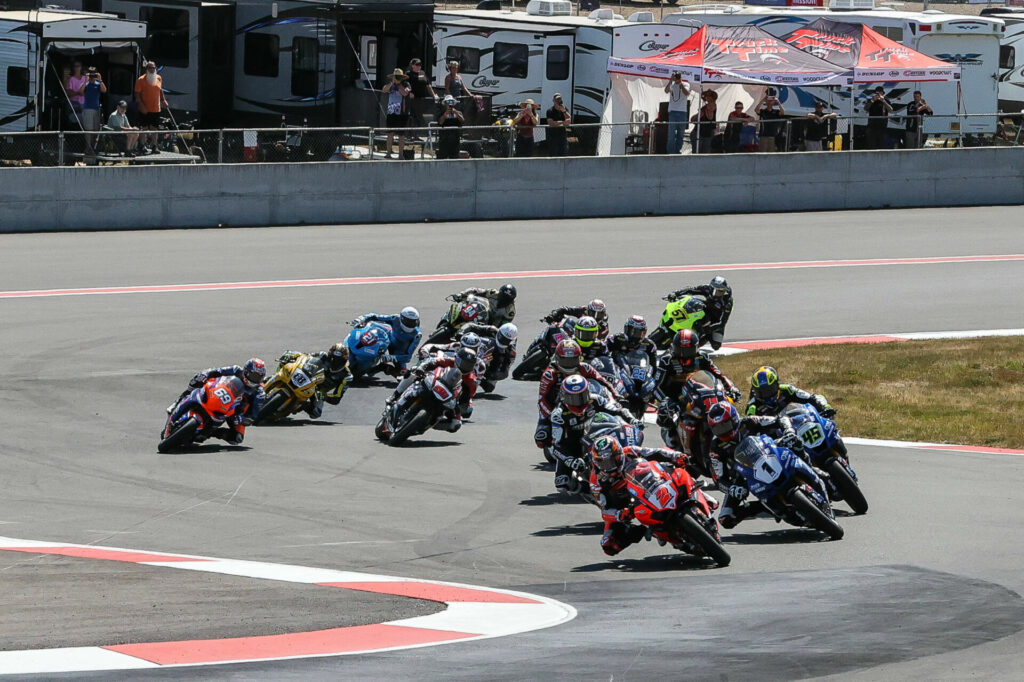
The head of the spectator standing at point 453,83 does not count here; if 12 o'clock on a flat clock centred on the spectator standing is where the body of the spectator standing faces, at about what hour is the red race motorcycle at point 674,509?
The red race motorcycle is roughly at 12 o'clock from the spectator standing.

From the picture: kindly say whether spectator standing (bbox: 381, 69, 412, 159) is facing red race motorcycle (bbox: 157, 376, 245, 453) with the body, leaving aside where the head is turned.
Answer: yes

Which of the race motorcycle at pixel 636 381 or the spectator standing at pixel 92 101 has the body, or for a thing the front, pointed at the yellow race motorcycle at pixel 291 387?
the spectator standing

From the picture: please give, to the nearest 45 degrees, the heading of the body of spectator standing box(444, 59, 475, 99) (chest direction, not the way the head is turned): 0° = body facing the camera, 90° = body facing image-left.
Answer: approximately 0°

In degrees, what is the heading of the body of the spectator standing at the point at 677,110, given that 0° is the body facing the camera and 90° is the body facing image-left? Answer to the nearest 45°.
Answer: approximately 0°

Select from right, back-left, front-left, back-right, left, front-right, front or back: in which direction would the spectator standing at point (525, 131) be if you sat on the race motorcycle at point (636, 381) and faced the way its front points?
back

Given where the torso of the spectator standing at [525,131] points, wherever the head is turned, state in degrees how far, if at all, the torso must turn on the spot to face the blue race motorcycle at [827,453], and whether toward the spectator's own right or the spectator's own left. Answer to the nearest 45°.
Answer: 0° — they already face it

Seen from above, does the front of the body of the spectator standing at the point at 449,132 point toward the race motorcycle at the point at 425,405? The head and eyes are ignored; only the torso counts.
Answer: yes
